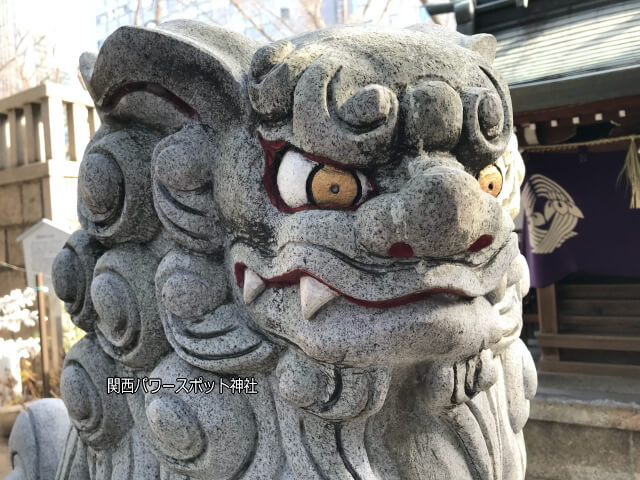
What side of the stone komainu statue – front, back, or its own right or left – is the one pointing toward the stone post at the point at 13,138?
back

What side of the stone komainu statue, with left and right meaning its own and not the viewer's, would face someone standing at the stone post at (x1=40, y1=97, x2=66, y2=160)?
back

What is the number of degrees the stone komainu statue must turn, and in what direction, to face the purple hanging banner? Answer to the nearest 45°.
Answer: approximately 90° to its left

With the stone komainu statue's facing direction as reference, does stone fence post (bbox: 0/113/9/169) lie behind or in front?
behind

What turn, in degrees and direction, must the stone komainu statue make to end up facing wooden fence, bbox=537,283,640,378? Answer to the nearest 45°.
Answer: approximately 90° to its left

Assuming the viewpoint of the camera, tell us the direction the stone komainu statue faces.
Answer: facing the viewer and to the right of the viewer

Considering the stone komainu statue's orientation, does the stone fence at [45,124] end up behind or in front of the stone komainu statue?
behind

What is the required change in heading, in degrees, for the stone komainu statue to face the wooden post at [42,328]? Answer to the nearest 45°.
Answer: approximately 180°

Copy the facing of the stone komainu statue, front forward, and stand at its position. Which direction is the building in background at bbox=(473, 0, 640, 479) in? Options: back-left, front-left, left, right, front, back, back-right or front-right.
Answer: left

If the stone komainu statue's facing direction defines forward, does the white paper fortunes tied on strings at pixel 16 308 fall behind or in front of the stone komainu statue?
behind

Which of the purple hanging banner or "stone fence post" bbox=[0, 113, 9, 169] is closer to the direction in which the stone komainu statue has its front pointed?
the purple hanging banner

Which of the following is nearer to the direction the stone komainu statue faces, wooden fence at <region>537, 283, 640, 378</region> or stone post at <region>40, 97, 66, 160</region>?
the wooden fence
